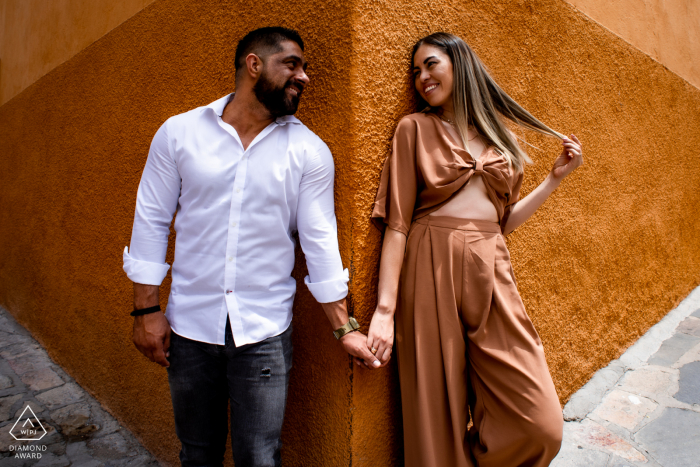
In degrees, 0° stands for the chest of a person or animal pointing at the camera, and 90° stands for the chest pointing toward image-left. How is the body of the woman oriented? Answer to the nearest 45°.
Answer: approximately 0°

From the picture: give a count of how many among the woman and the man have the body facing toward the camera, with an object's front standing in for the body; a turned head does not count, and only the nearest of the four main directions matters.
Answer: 2

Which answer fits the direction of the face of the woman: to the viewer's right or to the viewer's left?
to the viewer's left

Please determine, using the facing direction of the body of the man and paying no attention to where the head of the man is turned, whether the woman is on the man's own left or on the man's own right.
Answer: on the man's own left

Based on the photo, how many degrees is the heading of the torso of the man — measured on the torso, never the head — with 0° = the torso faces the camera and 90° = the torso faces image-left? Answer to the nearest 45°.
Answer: approximately 0°

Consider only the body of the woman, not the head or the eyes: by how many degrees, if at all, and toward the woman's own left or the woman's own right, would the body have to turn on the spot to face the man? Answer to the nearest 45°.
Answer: approximately 90° to the woman's own right
